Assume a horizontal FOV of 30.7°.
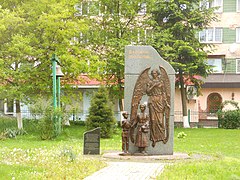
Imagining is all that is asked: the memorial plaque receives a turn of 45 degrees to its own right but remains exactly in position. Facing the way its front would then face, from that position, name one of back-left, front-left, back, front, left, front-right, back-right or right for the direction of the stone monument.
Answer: back-left

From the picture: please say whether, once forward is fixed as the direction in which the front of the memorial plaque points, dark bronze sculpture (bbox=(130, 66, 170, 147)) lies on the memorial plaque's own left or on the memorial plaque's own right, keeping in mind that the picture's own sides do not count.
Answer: on the memorial plaque's own left

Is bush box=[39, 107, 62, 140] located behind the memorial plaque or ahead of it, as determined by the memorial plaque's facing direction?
behind

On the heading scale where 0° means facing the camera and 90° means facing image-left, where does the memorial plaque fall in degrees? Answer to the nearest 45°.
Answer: approximately 0°

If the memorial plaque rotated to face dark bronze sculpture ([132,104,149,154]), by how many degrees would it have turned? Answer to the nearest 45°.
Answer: approximately 90° to its left

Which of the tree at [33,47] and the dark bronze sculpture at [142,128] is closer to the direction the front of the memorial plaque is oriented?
the dark bronze sculpture

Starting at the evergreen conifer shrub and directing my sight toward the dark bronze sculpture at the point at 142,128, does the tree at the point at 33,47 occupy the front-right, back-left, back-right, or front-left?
back-right

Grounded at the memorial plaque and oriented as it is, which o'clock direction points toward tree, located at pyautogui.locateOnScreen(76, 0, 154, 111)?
The tree is roughly at 6 o'clock from the memorial plaque.

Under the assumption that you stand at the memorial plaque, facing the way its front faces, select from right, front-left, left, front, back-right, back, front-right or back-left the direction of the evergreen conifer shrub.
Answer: back

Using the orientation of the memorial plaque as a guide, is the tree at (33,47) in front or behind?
behind

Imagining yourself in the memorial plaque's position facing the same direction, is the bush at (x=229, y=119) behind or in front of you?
behind
